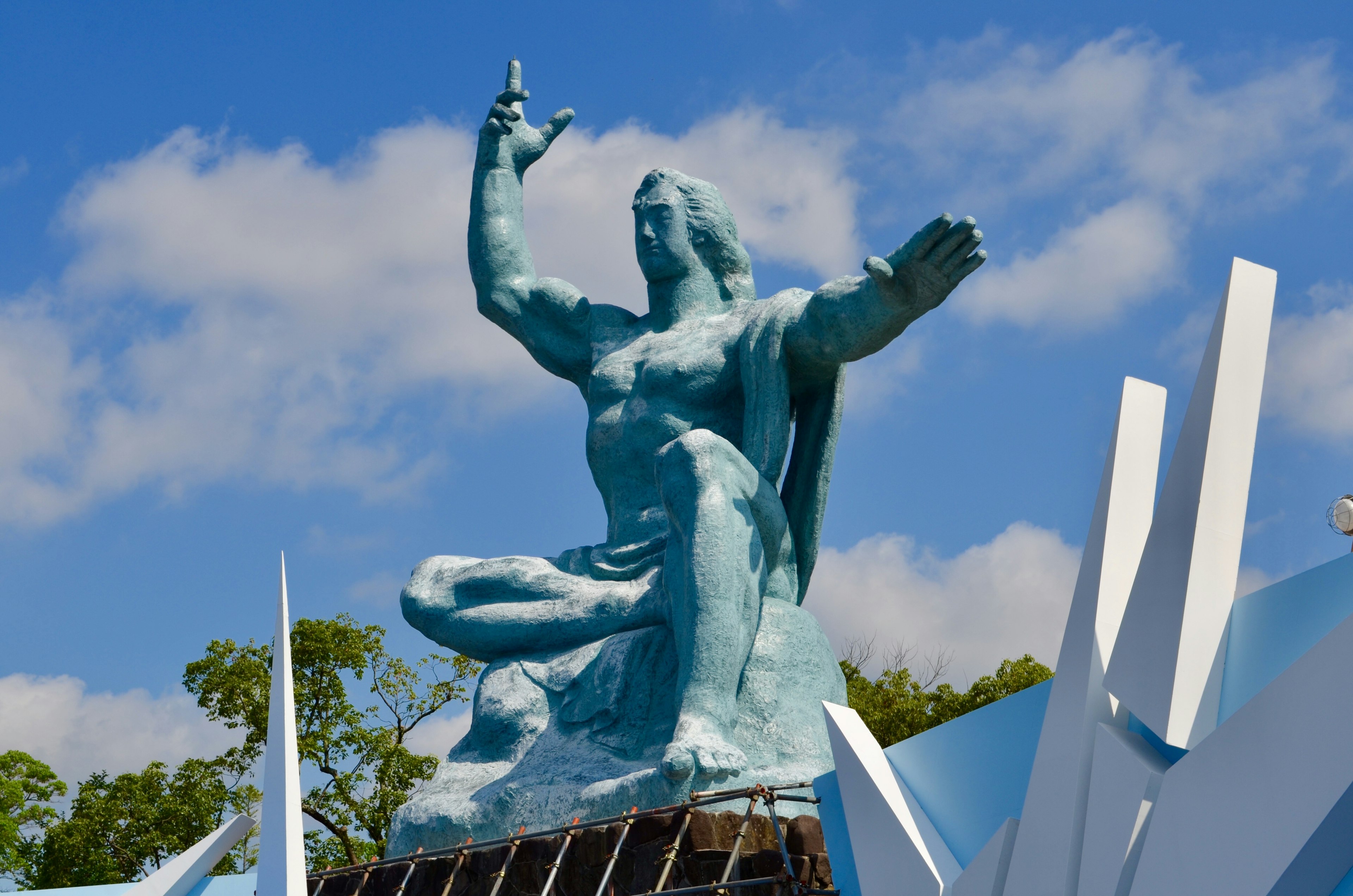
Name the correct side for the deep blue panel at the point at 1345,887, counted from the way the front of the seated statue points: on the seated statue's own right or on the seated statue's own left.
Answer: on the seated statue's own left

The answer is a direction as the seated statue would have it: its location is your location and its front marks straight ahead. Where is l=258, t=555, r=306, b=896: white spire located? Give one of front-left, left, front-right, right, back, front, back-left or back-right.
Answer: front

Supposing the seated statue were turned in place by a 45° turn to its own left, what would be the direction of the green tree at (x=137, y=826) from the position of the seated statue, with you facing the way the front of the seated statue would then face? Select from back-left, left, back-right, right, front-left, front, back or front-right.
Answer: back-right

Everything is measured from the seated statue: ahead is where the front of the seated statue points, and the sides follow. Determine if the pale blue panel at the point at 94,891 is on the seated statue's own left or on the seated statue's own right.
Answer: on the seated statue's own right

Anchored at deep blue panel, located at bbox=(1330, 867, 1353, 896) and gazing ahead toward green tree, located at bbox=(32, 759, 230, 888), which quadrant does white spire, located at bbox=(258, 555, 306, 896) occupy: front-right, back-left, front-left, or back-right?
front-left

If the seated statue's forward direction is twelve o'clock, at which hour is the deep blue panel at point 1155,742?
The deep blue panel is roughly at 10 o'clock from the seated statue.

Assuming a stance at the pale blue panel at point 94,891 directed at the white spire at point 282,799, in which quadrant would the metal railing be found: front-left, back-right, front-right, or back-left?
front-left

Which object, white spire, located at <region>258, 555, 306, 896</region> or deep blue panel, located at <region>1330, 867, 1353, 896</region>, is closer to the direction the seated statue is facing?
the white spire

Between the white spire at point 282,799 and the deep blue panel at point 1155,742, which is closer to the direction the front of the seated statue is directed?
the white spire

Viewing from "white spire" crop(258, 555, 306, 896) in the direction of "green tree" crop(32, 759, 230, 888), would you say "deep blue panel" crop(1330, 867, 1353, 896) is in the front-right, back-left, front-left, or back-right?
back-right

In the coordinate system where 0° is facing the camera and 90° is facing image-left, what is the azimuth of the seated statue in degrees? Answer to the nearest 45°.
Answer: approximately 45°
